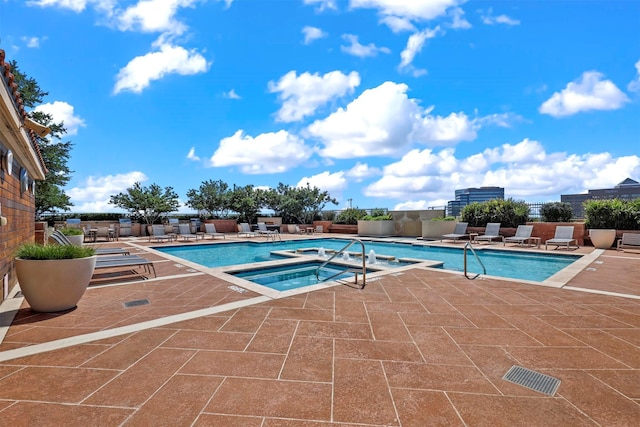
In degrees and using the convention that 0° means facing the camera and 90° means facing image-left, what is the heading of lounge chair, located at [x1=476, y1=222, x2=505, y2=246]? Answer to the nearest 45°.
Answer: approximately 45°

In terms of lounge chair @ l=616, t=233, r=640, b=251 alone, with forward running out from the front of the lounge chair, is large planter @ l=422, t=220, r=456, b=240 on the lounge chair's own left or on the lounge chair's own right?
on the lounge chair's own right

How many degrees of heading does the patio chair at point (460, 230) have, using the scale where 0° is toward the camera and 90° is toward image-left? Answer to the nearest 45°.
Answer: approximately 45°

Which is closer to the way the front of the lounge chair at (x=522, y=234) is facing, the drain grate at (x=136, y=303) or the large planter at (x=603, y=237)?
the drain grate

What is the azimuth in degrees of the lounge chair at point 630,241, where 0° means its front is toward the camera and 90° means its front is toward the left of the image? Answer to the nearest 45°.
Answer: approximately 45°

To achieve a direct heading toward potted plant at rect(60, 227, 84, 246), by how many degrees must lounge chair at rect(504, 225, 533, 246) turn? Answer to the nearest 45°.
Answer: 0° — it already faces it
